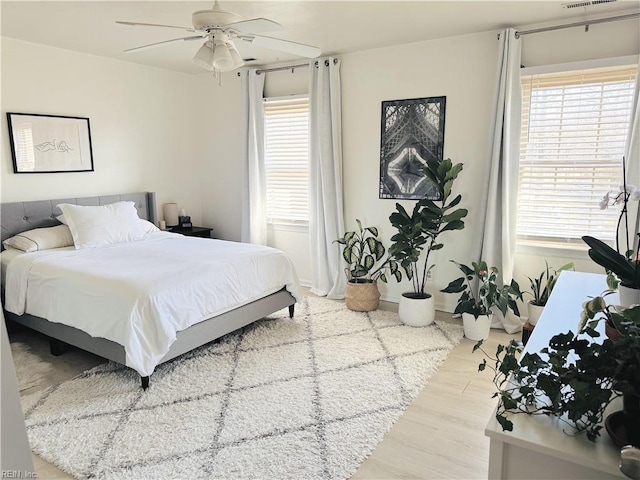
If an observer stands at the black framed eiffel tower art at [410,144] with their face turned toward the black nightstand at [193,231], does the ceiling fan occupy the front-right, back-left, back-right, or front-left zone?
front-left

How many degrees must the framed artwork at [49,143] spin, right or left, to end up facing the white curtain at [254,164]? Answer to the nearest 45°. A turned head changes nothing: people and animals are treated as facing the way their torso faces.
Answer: approximately 45° to its left

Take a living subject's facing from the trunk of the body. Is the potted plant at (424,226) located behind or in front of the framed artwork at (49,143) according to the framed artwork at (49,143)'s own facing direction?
in front

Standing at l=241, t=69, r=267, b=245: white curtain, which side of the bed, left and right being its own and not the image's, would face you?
left

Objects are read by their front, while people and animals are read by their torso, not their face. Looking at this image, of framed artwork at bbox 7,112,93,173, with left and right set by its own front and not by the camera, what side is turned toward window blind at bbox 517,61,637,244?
front

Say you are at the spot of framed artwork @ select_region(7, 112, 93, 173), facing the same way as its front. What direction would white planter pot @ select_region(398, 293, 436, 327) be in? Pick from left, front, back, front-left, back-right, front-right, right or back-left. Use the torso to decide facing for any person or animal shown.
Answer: front

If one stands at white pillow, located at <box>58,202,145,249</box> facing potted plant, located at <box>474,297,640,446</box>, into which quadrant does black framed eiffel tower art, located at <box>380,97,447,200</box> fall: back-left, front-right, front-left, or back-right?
front-left

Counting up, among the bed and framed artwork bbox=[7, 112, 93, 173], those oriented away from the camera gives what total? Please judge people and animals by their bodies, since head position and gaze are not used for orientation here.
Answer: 0

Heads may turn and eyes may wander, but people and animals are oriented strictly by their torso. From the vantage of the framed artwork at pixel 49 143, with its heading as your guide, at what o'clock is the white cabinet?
The white cabinet is roughly at 1 o'clock from the framed artwork.

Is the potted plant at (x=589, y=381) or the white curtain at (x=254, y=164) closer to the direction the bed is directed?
the potted plant

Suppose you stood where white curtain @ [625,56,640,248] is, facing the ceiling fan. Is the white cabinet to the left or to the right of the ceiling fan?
left

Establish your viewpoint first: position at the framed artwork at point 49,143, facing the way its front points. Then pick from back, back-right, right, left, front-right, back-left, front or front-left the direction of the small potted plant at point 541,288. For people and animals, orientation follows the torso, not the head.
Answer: front

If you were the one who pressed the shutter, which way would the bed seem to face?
facing the viewer and to the right of the viewer

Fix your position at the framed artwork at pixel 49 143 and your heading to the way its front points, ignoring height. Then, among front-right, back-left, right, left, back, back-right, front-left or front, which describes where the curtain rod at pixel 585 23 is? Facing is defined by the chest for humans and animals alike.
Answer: front

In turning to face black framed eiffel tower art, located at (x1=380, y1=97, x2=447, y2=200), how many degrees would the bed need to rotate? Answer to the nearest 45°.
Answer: approximately 45° to its left

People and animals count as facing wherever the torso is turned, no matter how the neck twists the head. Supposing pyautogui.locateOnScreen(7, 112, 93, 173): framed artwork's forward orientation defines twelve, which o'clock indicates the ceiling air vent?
The ceiling air vent is roughly at 12 o'clock from the framed artwork.

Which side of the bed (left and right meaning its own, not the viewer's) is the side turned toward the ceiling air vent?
front
